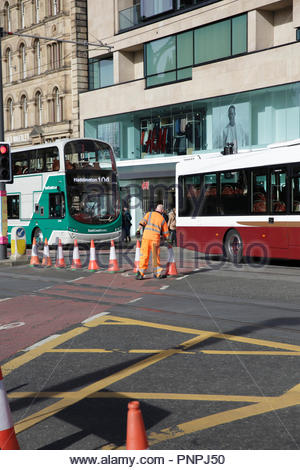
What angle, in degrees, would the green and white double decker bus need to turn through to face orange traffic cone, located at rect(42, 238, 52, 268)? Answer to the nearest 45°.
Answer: approximately 45° to its right

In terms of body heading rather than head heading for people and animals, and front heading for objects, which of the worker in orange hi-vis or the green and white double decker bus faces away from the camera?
the worker in orange hi-vis

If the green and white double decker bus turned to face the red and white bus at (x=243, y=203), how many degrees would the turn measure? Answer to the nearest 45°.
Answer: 0° — it already faces it

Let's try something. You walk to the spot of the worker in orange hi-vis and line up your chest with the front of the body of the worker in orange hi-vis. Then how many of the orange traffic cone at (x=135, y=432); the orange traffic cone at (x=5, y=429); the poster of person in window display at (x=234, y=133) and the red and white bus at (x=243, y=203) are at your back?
2

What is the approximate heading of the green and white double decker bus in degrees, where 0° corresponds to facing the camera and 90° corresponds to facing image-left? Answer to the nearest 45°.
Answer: approximately 315°

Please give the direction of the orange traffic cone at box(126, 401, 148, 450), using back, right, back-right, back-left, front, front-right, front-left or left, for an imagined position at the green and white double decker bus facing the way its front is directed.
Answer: front-right

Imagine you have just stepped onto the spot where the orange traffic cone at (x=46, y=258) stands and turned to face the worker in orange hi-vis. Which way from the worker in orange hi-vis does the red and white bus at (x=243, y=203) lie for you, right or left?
left

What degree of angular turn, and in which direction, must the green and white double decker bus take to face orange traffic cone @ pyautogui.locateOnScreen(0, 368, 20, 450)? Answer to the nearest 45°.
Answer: approximately 45° to its right

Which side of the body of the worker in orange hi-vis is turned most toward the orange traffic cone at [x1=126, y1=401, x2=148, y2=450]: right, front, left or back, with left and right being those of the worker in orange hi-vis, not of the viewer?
back

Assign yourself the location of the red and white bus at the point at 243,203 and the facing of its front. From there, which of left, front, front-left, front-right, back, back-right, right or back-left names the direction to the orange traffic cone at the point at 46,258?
back-right

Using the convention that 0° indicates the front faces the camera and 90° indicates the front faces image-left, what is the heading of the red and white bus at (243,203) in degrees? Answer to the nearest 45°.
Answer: approximately 315°

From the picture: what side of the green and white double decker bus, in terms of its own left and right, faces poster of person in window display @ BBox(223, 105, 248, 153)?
left

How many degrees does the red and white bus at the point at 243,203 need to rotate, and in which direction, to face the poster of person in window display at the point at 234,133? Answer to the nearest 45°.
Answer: approximately 135° to its left

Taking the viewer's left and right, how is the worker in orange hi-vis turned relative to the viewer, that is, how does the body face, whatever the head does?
facing away from the viewer
